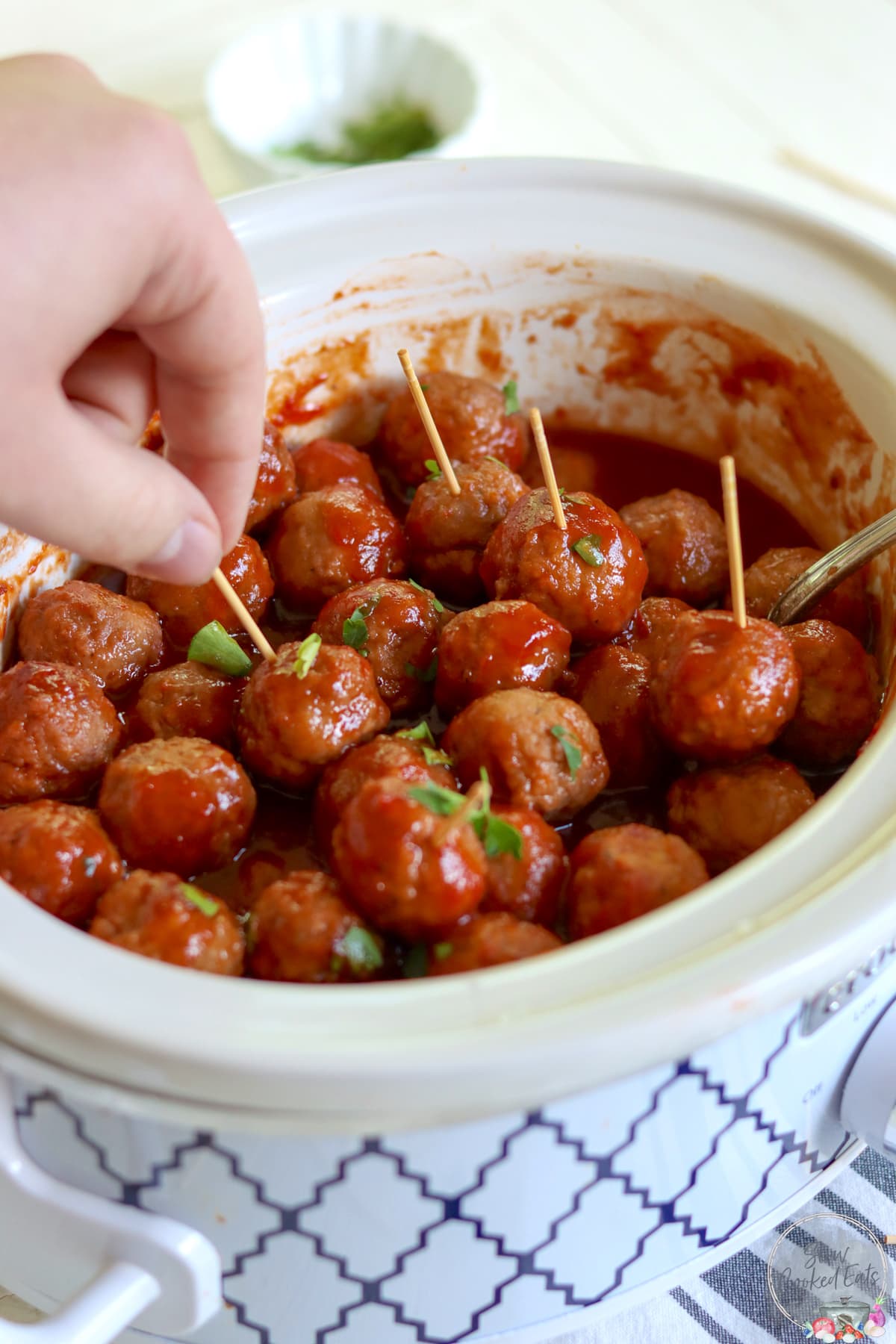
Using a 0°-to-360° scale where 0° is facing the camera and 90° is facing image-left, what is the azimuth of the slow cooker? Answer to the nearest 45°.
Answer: approximately 315°

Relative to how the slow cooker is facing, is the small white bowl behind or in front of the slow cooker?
behind
